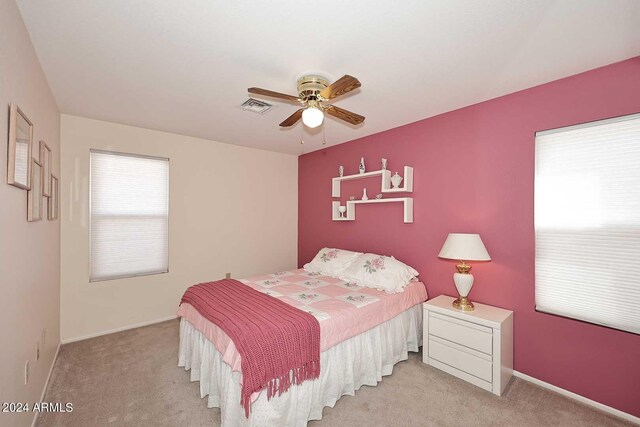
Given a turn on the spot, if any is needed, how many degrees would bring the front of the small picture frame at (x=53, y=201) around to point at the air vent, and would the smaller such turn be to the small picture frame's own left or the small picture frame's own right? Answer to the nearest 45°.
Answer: approximately 45° to the small picture frame's own right

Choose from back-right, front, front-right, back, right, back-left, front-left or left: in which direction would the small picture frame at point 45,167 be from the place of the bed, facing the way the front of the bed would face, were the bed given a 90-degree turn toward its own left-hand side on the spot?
back-right

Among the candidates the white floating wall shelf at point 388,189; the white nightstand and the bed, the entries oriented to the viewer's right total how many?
0

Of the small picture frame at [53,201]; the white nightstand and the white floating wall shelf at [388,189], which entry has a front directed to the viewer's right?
the small picture frame

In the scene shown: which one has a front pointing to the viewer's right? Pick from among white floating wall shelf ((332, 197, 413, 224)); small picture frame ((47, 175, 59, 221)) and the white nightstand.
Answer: the small picture frame

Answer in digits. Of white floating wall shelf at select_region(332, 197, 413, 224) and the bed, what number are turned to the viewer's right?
0

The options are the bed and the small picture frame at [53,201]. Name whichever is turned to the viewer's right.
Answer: the small picture frame

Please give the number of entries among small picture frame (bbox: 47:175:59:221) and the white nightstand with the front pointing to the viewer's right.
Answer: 1

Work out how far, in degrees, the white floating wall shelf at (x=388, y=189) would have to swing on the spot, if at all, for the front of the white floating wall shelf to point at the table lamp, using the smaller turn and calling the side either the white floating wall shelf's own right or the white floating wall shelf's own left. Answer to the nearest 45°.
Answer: approximately 90° to the white floating wall shelf's own left

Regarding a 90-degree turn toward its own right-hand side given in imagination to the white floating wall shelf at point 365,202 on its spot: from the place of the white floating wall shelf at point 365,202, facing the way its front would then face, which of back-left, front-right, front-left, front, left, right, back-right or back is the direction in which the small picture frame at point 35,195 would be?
left

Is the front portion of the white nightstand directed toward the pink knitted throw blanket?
yes

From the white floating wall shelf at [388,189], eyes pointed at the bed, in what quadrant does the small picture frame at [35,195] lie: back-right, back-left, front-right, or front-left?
front-right

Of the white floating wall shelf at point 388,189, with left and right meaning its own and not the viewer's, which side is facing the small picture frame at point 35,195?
front

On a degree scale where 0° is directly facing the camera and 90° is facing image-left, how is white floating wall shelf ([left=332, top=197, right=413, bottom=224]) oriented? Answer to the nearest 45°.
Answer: approximately 45°

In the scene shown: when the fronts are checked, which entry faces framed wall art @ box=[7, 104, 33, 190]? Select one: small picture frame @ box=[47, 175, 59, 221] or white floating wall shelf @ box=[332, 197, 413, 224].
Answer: the white floating wall shelf

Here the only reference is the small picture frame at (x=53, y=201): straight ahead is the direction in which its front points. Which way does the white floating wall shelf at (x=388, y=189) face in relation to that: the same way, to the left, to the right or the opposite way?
the opposite way

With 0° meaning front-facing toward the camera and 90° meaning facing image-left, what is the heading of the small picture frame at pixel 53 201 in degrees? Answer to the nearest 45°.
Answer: approximately 270°
